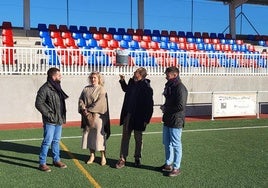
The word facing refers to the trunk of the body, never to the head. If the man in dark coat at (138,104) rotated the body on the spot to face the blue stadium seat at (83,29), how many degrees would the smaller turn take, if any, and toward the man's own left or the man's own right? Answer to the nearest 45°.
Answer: approximately 135° to the man's own right

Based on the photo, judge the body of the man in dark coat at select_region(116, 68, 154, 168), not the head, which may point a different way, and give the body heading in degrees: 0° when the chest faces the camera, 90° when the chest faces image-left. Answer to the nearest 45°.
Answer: approximately 45°

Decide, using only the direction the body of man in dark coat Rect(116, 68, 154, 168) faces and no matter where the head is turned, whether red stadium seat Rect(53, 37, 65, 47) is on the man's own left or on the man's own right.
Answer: on the man's own right

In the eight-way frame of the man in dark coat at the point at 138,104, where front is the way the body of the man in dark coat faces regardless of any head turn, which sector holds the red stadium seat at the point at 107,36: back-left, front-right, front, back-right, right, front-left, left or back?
back-right

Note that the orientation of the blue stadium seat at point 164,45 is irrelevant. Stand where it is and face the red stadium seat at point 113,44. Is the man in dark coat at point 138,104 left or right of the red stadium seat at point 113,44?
left

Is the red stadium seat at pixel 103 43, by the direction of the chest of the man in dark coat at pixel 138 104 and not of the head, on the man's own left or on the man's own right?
on the man's own right

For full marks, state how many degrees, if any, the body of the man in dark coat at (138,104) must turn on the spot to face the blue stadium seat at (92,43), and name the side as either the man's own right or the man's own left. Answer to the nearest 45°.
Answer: approximately 135° to the man's own right
